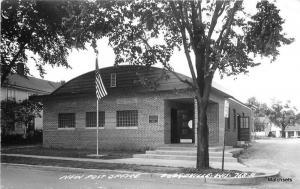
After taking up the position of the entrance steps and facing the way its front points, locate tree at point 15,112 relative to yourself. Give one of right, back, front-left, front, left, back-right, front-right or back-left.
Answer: back-right

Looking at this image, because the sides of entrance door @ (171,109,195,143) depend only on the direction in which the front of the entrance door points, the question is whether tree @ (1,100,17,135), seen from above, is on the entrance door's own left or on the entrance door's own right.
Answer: on the entrance door's own right

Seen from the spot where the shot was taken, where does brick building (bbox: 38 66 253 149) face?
facing the viewer

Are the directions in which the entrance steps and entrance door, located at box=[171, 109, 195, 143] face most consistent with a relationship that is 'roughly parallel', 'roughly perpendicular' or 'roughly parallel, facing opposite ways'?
roughly parallel

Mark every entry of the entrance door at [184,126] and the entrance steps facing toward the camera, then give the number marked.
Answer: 2

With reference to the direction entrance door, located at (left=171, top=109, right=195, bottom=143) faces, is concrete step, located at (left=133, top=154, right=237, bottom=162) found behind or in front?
in front

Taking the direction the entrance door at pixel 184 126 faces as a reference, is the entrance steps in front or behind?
in front

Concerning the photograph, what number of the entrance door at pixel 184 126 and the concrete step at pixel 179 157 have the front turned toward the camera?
2

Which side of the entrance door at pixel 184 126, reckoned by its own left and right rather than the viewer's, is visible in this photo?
front

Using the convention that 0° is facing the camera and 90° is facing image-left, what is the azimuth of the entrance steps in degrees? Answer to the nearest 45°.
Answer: approximately 0°

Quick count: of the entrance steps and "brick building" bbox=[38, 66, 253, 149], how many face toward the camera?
2

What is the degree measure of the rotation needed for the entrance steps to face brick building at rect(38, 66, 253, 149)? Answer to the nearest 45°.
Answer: approximately 135° to its right

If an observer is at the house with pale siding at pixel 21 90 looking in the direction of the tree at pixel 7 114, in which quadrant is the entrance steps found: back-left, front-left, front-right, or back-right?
front-left
